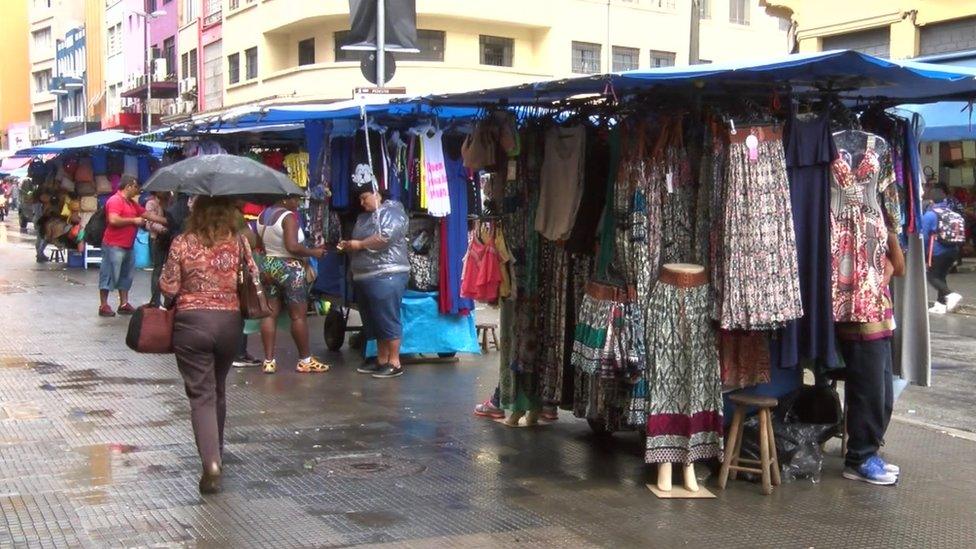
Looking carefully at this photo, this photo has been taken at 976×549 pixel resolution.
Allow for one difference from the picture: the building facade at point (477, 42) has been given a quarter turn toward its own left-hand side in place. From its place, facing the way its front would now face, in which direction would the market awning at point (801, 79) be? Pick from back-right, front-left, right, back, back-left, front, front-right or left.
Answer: right

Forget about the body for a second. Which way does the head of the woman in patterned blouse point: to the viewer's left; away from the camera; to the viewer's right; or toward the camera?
away from the camera

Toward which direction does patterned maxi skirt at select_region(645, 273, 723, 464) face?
toward the camera

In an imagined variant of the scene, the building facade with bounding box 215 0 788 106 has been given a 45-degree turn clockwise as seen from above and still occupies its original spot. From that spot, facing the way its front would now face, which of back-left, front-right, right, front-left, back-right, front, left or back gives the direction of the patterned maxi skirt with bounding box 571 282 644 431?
front-left

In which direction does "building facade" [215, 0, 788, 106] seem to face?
toward the camera

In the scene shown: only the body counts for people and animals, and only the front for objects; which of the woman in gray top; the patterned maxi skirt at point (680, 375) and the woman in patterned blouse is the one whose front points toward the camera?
the patterned maxi skirt

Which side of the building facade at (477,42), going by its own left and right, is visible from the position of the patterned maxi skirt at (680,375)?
front

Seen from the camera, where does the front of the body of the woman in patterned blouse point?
away from the camera

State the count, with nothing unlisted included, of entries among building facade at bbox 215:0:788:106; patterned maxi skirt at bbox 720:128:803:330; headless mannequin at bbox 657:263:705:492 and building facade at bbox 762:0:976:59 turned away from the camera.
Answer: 0

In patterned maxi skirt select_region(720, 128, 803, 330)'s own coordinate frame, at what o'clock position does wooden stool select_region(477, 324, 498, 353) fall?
The wooden stool is roughly at 5 o'clock from the patterned maxi skirt.

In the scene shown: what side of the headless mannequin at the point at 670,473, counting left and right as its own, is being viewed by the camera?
front

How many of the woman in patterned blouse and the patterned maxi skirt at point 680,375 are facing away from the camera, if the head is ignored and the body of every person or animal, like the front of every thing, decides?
1

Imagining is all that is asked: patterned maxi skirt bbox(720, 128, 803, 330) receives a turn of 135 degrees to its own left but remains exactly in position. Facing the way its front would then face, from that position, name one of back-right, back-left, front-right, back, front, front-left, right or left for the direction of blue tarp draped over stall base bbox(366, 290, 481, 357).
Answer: left

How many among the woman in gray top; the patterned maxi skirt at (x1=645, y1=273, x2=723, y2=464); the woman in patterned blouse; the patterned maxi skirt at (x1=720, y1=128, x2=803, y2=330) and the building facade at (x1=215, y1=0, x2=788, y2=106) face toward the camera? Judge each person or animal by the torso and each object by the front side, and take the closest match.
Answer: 3

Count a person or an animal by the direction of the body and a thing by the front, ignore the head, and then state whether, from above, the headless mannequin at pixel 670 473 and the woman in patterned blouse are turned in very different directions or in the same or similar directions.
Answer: very different directions
